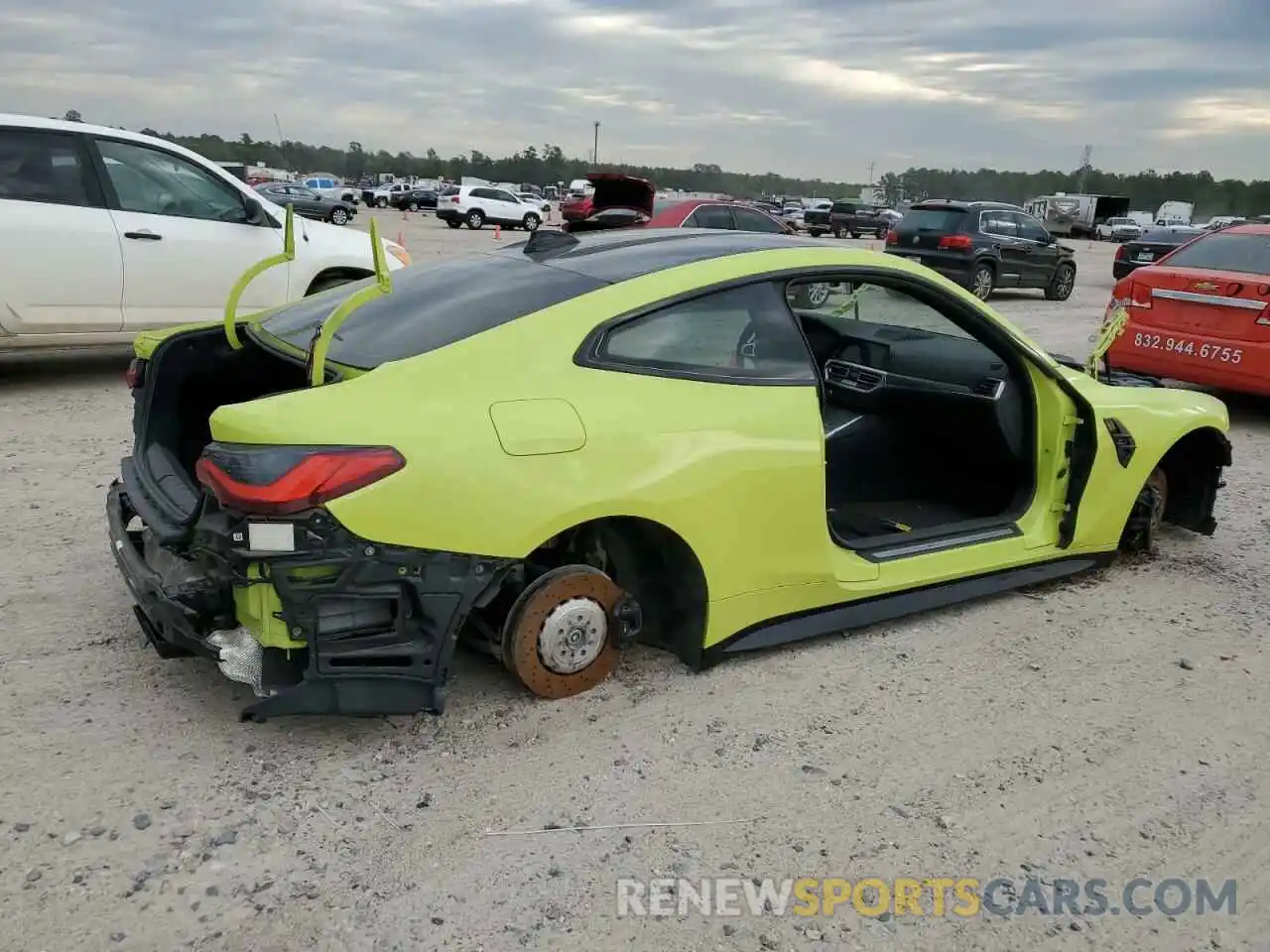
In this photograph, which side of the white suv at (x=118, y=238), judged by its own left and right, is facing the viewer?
right

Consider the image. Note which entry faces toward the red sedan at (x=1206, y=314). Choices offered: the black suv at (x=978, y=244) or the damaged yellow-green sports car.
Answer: the damaged yellow-green sports car

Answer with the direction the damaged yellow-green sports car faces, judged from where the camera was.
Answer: facing away from the viewer and to the right of the viewer

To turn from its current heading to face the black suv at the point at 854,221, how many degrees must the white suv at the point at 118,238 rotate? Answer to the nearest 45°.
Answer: approximately 45° to its left

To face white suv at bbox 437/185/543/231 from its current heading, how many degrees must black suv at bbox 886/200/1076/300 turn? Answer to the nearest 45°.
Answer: approximately 90° to its left

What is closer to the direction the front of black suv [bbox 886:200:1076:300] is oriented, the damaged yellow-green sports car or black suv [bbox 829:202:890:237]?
the black suv

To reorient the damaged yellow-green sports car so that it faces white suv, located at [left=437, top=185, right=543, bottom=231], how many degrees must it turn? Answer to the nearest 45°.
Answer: approximately 45° to its left

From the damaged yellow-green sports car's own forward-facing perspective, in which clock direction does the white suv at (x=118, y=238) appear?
The white suv is roughly at 9 o'clock from the damaged yellow-green sports car.

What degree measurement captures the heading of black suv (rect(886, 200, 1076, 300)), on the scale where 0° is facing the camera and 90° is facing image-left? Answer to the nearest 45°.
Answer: approximately 225°

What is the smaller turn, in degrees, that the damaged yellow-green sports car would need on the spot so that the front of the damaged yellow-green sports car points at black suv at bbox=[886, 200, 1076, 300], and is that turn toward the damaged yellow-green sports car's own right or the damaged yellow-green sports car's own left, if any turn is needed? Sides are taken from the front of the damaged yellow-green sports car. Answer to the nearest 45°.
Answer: approximately 45° to the damaged yellow-green sports car's own left
